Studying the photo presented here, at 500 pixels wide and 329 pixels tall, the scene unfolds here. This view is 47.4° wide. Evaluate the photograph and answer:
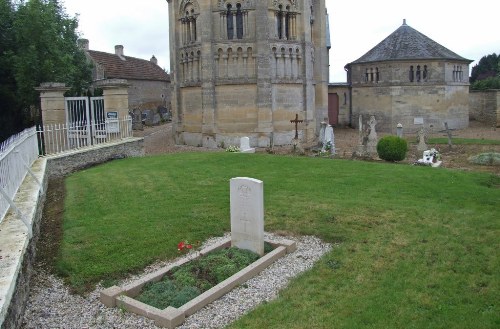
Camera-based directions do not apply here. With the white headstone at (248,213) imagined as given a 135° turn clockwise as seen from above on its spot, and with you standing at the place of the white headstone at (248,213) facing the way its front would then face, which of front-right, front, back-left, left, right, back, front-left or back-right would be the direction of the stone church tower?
front

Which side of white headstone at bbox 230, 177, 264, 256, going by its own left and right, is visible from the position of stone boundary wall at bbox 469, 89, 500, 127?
back

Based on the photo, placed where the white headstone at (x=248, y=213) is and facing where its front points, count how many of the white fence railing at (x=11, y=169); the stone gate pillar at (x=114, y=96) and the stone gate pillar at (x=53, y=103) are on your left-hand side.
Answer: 0

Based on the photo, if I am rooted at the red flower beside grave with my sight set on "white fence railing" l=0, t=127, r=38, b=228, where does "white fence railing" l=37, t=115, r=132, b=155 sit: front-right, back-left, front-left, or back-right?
front-right

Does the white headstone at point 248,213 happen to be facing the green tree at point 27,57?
no

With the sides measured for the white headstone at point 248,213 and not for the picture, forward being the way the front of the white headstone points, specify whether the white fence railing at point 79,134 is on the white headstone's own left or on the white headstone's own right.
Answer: on the white headstone's own right

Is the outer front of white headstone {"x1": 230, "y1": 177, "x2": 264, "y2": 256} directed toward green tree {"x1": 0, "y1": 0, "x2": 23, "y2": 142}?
no

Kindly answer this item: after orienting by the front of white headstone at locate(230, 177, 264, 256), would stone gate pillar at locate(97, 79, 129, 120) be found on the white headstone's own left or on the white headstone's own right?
on the white headstone's own right

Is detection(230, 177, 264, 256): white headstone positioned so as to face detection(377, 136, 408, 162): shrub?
no

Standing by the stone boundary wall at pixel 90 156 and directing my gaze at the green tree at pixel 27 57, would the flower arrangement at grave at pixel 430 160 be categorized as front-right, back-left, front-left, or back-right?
back-right

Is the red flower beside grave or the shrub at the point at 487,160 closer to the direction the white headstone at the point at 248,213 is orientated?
the red flower beside grave

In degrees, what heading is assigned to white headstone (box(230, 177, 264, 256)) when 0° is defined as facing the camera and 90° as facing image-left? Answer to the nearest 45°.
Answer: approximately 45°

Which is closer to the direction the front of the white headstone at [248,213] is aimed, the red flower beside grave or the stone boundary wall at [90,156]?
the red flower beside grave

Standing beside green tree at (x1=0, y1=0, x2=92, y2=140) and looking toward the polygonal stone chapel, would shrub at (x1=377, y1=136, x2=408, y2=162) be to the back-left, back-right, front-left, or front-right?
front-right

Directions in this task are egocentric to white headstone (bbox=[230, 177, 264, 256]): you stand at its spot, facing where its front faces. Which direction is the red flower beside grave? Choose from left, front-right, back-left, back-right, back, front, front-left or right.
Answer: front-right

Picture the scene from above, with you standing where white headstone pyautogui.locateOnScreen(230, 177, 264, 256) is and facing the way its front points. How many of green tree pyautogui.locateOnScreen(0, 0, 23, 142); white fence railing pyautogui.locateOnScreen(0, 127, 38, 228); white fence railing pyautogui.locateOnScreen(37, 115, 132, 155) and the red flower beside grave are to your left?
0

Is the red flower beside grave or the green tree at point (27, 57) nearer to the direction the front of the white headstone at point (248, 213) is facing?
the red flower beside grave

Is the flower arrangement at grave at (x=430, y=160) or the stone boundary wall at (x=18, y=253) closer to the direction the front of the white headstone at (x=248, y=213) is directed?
the stone boundary wall

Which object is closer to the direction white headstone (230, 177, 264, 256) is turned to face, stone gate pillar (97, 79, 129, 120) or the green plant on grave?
the green plant on grave

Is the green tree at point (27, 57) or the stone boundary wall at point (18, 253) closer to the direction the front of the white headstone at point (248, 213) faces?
the stone boundary wall
